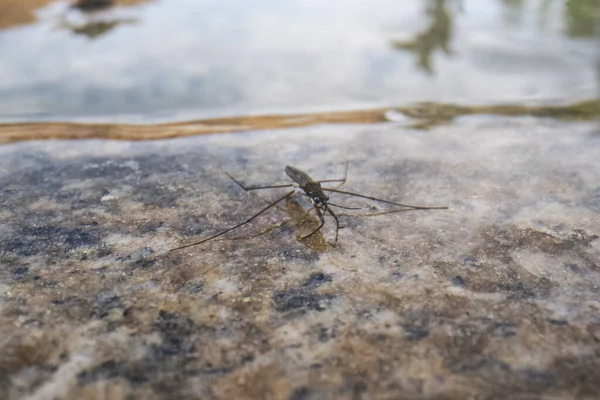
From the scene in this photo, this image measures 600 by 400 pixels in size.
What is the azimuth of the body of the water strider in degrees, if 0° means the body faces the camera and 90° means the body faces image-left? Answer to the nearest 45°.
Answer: approximately 315°
